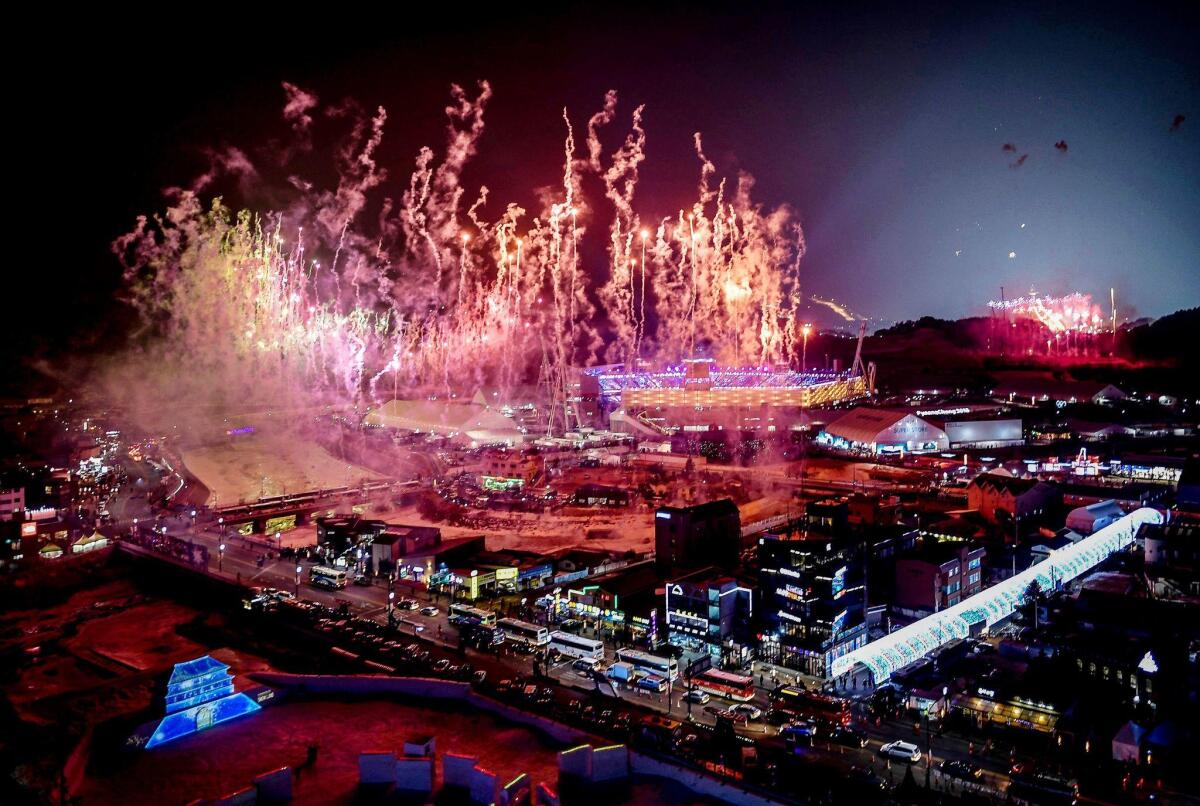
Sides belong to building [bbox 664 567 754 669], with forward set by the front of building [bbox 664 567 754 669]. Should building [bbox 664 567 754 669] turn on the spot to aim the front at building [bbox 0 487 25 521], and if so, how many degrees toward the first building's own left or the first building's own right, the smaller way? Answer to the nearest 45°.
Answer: approximately 45° to the first building's own right

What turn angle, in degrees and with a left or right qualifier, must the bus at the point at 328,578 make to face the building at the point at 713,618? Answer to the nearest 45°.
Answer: approximately 180°

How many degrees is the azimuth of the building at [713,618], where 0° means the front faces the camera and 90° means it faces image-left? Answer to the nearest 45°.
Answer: approximately 45°

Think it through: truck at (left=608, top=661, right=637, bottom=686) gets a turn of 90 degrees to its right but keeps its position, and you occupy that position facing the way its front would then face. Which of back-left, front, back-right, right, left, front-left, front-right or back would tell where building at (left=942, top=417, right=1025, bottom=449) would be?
back

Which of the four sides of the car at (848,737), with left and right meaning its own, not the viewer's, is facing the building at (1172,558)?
left

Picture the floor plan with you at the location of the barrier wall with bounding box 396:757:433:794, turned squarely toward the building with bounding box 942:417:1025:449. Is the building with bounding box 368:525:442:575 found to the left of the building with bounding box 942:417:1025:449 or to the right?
left

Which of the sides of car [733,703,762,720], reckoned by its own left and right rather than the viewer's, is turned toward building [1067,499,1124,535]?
left

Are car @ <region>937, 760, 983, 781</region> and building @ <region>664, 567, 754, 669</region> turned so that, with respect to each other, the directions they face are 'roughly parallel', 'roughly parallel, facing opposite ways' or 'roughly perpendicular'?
roughly perpendicular

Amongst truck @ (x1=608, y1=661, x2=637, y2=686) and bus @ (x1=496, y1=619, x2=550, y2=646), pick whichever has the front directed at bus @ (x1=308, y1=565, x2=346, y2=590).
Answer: bus @ (x1=496, y1=619, x2=550, y2=646)

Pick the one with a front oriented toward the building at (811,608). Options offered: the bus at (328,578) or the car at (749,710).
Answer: the bus

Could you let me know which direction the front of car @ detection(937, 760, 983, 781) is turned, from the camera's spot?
facing the viewer and to the right of the viewer

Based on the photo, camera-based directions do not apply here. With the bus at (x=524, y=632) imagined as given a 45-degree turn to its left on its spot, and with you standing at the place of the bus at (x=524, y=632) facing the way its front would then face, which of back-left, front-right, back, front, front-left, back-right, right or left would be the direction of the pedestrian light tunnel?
back
